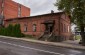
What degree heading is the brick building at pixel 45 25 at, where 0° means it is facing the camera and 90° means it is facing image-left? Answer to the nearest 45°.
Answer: approximately 45°

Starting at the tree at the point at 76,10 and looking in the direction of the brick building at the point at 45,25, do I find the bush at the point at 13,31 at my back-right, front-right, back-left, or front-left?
front-left

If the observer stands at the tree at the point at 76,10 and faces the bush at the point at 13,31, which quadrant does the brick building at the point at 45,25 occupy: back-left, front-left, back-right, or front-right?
front-right

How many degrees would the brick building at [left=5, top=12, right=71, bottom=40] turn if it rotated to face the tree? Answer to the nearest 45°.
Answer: approximately 90° to its left

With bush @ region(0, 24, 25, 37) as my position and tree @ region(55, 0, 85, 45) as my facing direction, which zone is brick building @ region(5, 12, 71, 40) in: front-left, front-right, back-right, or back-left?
front-left
